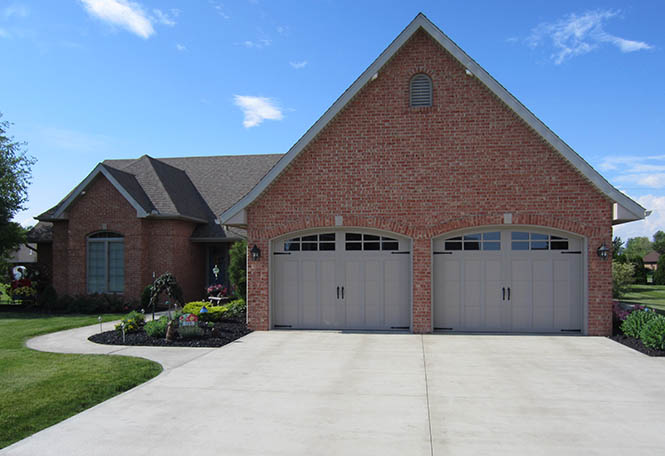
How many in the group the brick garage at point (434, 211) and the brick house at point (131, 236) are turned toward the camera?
2

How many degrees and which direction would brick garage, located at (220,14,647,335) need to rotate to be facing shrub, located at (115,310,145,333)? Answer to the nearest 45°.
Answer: approximately 90° to its right

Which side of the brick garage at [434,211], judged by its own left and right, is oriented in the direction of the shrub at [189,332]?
right

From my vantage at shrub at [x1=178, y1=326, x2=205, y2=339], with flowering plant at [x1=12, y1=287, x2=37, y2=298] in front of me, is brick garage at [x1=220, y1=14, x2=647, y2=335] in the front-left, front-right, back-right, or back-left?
back-right

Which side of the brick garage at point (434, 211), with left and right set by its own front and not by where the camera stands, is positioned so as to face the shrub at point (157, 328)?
right

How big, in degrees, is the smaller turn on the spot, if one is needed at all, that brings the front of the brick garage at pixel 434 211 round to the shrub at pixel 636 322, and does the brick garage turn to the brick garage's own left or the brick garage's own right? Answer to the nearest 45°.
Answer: approximately 90° to the brick garage's own left

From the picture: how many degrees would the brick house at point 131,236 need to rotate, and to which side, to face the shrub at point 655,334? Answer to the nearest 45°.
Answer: approximately 45° to its left

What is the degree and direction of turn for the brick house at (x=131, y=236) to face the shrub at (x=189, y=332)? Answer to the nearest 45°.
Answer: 0° — it already faces it

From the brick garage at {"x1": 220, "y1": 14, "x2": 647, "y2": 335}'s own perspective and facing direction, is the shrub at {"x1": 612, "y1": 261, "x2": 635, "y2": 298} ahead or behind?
behind

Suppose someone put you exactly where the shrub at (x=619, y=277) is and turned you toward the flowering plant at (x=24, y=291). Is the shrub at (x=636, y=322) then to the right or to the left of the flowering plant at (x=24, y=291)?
left
